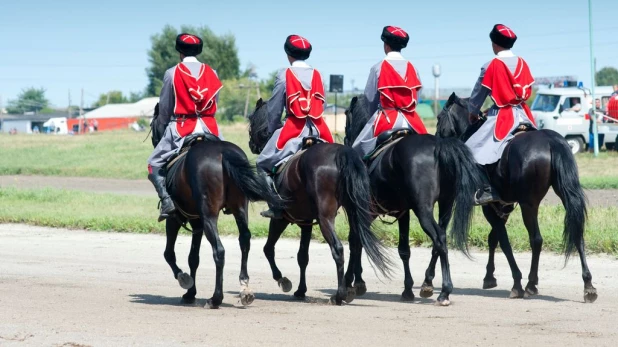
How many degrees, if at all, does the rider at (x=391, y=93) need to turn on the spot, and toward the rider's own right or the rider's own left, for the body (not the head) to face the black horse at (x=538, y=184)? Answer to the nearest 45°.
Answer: approximately 135° to the rider's own right

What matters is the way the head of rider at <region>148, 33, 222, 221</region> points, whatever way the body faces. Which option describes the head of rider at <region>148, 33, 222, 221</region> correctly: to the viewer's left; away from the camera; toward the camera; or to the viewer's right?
away from the camera

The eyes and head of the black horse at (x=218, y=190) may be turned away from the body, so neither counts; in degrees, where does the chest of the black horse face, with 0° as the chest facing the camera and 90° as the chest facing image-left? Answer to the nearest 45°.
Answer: approximately 135°

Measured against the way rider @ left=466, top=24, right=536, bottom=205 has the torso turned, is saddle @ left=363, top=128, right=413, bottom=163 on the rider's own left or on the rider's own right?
on the rider's own left

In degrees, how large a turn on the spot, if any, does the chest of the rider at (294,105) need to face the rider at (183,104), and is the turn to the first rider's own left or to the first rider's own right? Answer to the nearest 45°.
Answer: approximately 45° to the first rider's own left

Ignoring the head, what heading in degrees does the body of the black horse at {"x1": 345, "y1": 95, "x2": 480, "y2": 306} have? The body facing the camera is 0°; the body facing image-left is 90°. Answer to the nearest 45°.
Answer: approximately 135°

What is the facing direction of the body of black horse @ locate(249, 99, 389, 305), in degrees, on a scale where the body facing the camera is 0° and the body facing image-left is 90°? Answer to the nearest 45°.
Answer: approximately 135°

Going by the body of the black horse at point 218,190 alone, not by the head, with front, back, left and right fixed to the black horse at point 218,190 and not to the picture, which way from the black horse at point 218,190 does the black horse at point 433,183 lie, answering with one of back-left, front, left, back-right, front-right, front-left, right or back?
back-right

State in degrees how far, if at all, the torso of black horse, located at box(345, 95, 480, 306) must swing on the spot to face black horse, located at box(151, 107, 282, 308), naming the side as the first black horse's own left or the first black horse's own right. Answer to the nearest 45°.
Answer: approximately 45° to the first black horse's own left

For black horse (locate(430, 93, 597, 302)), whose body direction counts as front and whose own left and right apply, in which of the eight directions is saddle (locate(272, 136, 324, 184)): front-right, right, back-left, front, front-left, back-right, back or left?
front-left

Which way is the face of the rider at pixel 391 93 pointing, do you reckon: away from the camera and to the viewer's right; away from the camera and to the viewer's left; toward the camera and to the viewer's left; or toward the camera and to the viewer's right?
away from the camera and to the viewer's left
